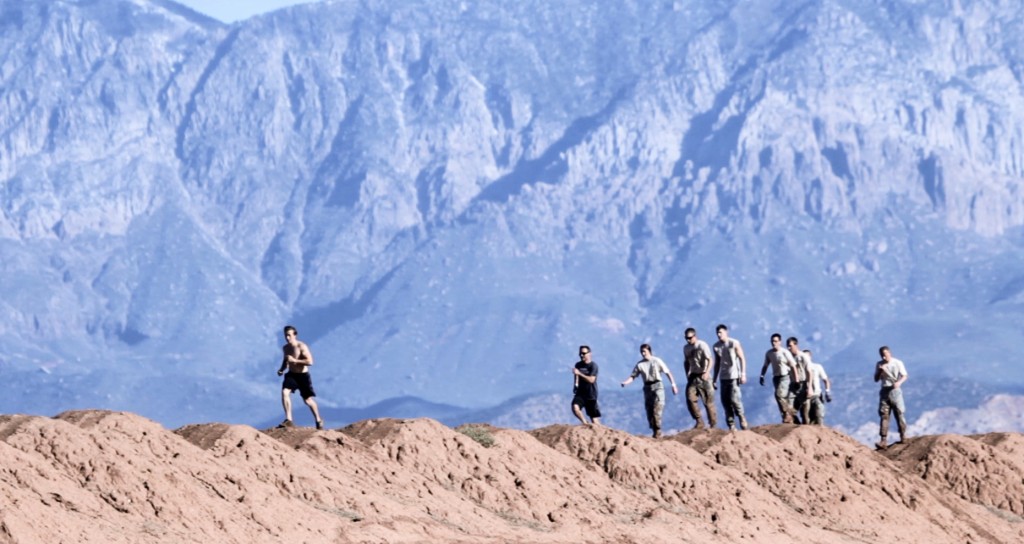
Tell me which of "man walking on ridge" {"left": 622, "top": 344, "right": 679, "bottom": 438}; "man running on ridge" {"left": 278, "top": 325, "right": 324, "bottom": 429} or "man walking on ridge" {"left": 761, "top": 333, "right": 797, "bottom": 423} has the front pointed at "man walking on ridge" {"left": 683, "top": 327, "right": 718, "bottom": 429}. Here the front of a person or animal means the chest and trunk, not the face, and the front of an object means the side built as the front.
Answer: "man walking on ridge" {"left": 761, "top": 333, "right": 797, "bottom": 423}

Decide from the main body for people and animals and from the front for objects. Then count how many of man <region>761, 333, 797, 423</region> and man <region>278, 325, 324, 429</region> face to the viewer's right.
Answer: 0

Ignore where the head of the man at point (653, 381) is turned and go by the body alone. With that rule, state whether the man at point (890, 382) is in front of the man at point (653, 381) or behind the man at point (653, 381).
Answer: behind

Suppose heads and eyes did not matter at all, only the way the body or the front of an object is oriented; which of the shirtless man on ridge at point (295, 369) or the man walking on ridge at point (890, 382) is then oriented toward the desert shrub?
the man walking on ridge at point (890, 382)

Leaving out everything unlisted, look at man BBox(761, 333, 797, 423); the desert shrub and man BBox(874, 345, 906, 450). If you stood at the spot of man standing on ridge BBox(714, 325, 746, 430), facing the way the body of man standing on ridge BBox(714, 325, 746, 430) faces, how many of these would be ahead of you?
1

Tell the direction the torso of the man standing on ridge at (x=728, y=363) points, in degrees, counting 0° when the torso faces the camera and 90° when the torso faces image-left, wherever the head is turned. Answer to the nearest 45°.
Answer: approximately 45°

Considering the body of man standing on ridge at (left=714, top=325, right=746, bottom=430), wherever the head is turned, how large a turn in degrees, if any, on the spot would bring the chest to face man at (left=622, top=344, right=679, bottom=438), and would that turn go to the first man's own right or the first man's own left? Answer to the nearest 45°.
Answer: approximately 45° to the first man's own right

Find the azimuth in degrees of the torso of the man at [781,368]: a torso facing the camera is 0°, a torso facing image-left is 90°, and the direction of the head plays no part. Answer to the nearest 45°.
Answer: approximately 45°

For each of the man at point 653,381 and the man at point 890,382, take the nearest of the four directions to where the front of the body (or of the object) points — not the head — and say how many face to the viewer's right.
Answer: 0
